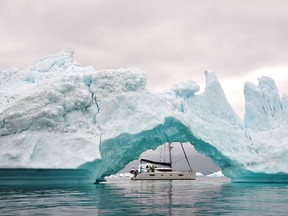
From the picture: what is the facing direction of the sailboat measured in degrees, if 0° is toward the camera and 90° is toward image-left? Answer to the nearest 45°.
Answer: approximately 270°

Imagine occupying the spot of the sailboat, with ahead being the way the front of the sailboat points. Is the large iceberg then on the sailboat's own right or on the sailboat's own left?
on the sailboat's own right
